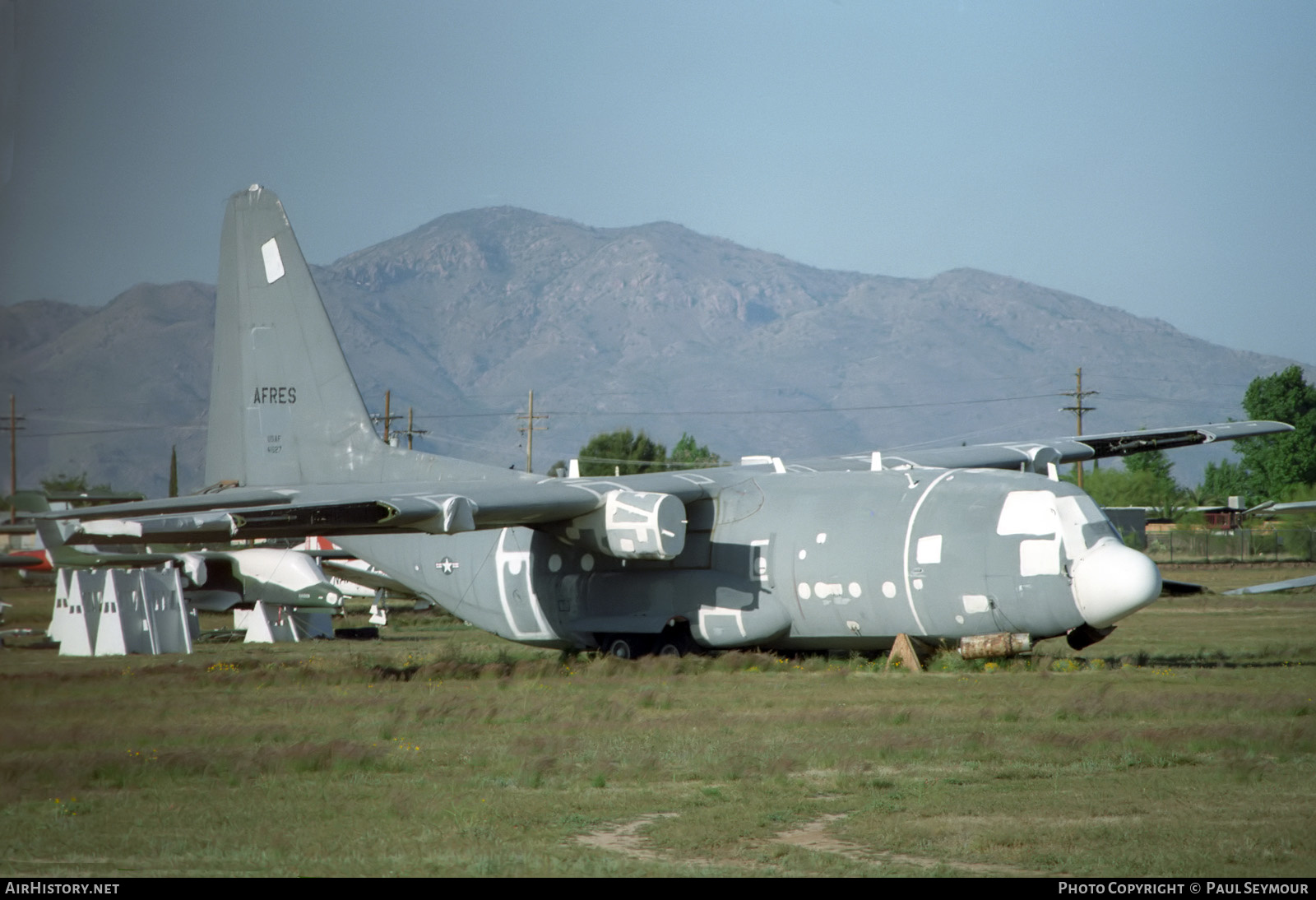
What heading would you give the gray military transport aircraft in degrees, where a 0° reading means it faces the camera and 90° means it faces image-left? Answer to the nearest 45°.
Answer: approximately 315°
